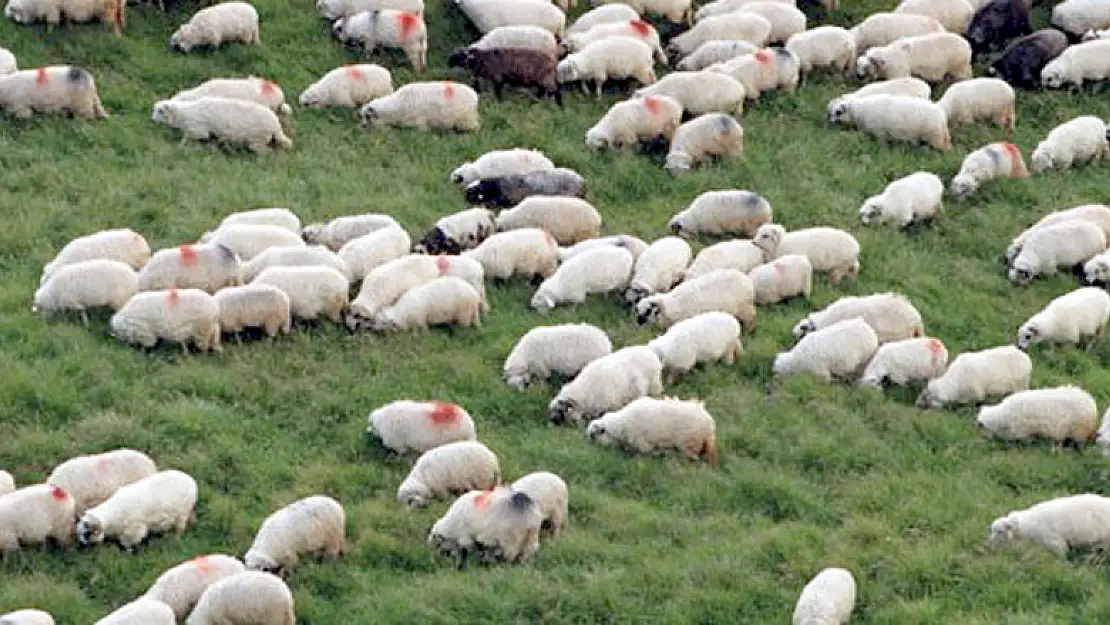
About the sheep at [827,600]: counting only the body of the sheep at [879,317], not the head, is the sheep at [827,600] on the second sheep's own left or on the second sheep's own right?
on the second sheep's own left

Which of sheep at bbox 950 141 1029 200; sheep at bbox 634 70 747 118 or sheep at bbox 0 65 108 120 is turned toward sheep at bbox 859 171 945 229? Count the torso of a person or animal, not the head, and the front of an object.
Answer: sheep at bbox 950 141 1029 200

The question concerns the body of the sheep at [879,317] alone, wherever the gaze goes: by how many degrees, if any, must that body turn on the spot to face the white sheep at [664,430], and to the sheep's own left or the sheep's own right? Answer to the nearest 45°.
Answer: approximately 45° to the sheep's own left

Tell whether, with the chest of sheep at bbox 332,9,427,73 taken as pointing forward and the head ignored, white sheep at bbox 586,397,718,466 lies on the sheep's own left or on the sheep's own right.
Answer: on the sheep's own left

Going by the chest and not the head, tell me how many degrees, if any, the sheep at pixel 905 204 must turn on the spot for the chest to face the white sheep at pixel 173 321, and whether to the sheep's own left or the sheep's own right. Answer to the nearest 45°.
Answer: approximately 45° to the sheep's own left

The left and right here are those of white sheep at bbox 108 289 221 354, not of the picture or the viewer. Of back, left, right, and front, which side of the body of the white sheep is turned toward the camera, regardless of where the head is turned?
left

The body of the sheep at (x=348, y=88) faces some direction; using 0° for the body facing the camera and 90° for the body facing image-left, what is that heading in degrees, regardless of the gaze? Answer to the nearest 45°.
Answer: approximately 90°

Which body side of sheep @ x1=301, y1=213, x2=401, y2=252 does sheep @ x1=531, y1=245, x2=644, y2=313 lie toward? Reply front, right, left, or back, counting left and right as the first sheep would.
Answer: back

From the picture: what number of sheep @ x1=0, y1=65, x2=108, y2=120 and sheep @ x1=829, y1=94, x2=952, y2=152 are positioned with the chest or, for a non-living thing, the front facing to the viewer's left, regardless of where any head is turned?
2

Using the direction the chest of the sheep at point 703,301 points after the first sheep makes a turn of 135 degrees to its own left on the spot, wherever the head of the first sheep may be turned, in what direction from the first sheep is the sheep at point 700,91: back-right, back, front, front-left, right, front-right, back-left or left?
back-left

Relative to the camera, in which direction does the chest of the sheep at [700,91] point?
to the viewer's left

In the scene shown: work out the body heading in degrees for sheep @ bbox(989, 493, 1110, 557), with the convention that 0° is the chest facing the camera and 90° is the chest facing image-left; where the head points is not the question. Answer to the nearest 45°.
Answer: approximately 90°
